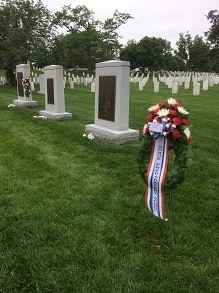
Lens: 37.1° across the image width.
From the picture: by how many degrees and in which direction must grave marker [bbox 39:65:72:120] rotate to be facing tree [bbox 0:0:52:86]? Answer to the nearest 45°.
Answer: approximately 135° to its right

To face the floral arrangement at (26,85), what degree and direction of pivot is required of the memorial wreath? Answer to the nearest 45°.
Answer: approximately 90° to its right

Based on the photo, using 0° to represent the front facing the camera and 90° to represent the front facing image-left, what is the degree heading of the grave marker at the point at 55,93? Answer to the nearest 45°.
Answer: approximately 45°

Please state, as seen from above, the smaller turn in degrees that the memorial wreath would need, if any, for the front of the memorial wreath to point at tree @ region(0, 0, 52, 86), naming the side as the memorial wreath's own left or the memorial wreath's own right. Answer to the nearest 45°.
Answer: approximately 90° to the memorial wreath's own right

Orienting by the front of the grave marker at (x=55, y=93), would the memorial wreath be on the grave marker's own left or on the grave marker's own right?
on the grave marker's own left

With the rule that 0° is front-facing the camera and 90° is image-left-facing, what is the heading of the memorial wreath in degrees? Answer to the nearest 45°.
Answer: approximately 45°

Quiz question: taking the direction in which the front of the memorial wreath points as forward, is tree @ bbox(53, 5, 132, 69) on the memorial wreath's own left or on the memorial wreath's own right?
on the memorial wreath's own right

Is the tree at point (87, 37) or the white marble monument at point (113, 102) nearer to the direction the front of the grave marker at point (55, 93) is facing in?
the white marble monument

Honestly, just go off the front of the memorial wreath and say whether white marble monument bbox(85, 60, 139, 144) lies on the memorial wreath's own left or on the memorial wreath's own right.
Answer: on the memorial wreath's own right

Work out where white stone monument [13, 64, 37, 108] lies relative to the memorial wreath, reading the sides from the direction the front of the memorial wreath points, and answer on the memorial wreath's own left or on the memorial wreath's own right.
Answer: on the memorial wreath's own right

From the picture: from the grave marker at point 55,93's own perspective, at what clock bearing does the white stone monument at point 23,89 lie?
The white stone monument is roughly at 4 o'clock from the grave marker.
